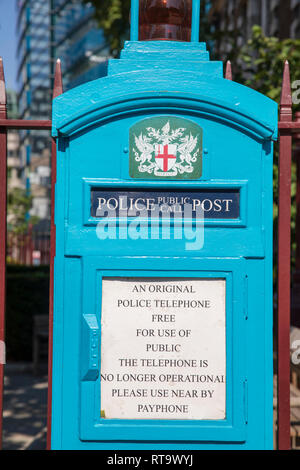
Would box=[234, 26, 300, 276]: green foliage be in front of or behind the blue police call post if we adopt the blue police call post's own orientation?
behind

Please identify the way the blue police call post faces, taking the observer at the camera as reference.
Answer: facing the viewer
